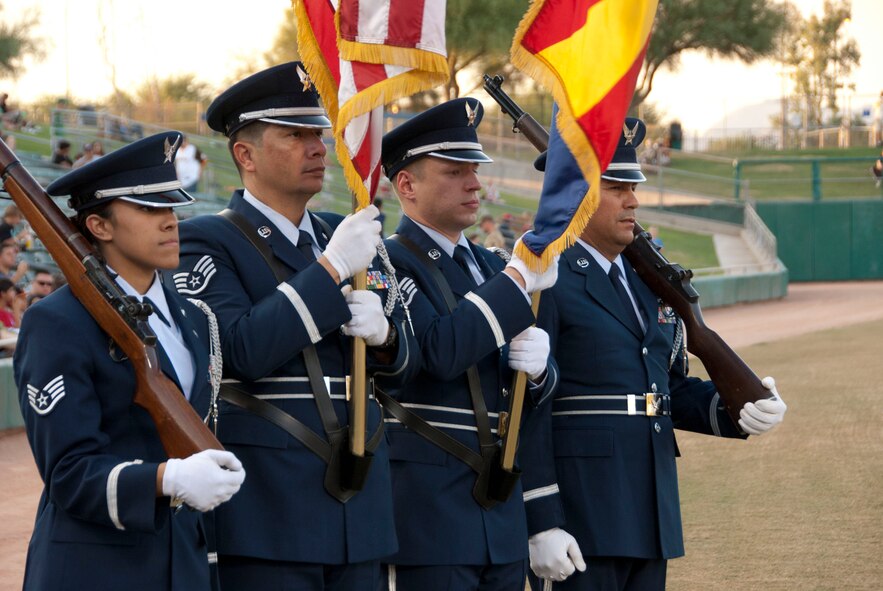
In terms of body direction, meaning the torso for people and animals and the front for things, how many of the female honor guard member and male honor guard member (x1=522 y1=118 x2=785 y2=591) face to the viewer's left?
0

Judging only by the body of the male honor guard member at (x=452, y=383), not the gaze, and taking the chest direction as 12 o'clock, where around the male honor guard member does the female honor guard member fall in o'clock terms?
The female honor guard member is roughly at 3 o'clock from the male honor guard member.

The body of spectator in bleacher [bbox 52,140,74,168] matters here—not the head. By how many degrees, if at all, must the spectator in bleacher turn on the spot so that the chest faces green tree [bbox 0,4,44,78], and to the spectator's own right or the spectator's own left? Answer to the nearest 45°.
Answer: approximately 135° to the spectator's own left

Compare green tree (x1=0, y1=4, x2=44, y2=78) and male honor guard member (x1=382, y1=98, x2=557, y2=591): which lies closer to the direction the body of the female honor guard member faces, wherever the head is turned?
the male honor guard member

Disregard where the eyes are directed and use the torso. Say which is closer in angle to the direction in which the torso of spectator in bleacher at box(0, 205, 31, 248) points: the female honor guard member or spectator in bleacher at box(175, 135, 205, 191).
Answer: the female honor guard member

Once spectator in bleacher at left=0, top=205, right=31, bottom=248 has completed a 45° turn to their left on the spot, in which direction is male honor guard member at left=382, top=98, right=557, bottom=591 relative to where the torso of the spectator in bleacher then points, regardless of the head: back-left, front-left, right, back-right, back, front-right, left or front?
right

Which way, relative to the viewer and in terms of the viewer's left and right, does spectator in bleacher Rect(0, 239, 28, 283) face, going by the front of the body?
facing the viewer and to the right of the viewer

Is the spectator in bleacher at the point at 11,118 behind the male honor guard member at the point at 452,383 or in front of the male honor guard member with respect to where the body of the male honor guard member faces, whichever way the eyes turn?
behind

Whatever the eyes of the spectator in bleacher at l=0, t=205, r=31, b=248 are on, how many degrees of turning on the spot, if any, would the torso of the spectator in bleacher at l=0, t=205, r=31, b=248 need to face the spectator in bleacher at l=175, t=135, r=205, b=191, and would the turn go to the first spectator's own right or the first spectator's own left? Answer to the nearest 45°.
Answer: approximately 90° to the first spectator's own left

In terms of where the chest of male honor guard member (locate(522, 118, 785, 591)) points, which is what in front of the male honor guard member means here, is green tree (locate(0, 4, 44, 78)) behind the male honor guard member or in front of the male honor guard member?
behind

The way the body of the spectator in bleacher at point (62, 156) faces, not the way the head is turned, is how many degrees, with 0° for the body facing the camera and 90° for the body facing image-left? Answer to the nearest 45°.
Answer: approximately 315°

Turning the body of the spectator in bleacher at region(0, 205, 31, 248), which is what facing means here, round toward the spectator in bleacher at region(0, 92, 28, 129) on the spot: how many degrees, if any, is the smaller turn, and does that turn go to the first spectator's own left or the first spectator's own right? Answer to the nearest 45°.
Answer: approximately 135° to the first spectator's own left

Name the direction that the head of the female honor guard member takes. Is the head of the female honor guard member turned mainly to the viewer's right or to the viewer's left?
to the viewer's right

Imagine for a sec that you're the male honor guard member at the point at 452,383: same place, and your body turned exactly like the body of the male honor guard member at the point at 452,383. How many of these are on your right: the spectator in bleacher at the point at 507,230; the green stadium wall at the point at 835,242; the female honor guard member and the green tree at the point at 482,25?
1
